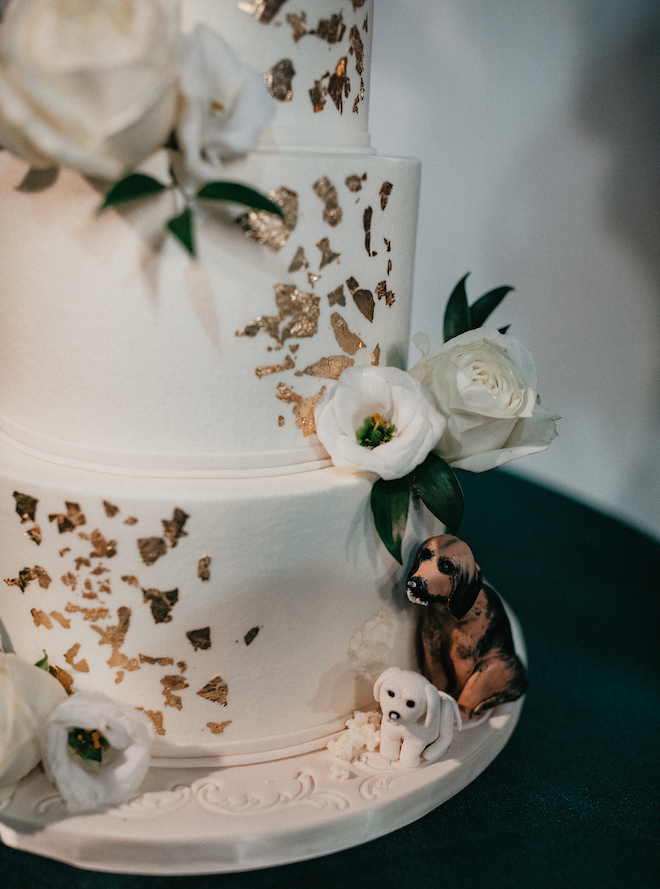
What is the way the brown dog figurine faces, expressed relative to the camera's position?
facing the viewer and to the left of the viewer

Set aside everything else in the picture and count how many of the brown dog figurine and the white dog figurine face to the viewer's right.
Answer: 0

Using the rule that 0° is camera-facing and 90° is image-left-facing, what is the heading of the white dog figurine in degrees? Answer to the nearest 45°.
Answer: approximately 45°
